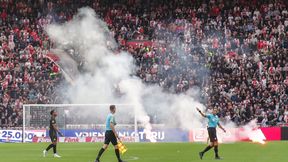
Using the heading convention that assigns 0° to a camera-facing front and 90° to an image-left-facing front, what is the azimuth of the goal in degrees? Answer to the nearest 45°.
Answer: approximately 0°

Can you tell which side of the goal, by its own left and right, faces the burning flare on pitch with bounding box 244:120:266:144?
left
